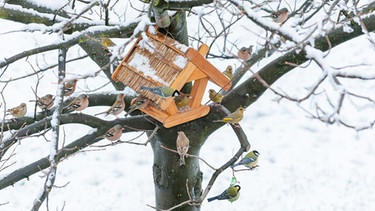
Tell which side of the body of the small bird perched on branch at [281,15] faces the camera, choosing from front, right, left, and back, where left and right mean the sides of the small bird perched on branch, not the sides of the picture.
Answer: right

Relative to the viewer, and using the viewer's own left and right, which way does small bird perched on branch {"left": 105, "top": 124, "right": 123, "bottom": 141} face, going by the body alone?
facing to the right of the viewer

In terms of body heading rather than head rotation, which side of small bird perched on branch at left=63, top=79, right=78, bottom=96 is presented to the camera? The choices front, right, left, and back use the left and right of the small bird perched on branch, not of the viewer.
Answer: right

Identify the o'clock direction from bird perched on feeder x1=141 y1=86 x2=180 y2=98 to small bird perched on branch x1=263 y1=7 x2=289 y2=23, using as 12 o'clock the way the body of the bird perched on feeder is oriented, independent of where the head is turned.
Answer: The small bird perched on branch is roughly at 11 o'clock from the bird perched on feeder.
